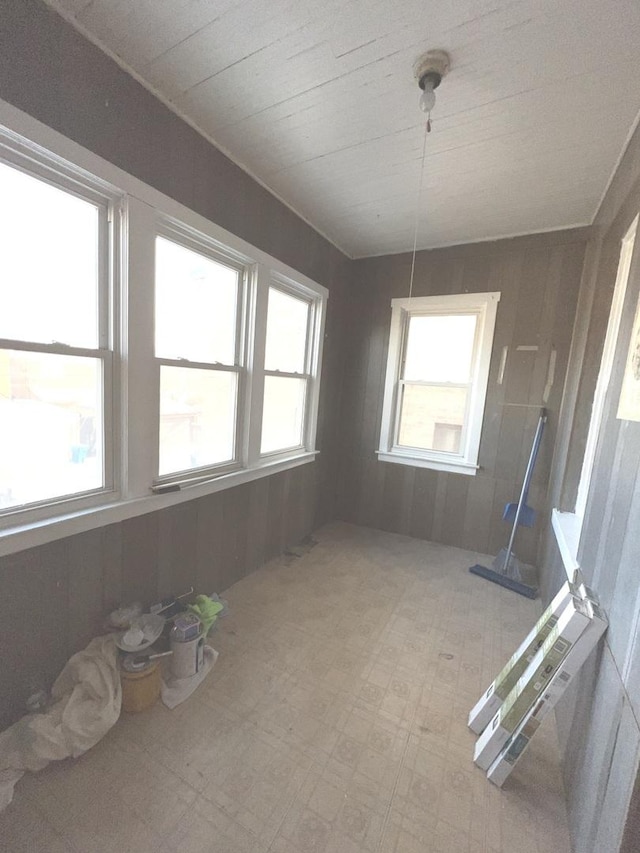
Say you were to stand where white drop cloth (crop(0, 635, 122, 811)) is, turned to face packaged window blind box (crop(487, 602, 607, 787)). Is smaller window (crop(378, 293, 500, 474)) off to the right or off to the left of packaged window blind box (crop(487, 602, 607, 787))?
left

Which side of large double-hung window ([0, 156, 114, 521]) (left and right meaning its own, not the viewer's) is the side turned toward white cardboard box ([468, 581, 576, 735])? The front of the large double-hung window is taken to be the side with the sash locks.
front

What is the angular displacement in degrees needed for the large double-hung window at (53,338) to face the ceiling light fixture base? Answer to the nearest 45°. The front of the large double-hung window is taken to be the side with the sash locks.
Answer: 0° — it already faces it

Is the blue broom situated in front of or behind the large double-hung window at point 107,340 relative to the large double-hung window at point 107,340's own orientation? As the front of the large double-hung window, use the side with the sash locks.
in front

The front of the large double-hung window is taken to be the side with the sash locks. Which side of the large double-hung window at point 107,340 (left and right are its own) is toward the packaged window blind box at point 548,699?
front

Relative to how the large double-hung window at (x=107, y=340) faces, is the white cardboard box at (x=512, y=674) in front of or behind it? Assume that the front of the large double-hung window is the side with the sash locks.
in front

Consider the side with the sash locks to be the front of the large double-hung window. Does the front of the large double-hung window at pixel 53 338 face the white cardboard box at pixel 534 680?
yes

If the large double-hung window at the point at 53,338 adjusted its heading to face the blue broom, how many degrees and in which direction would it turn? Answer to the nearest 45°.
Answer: approximately 45° to its left

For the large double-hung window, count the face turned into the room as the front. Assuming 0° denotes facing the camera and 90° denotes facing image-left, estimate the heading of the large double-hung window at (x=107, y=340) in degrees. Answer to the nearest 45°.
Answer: approximately 315°

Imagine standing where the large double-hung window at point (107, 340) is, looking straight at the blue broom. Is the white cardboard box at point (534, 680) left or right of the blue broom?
right
